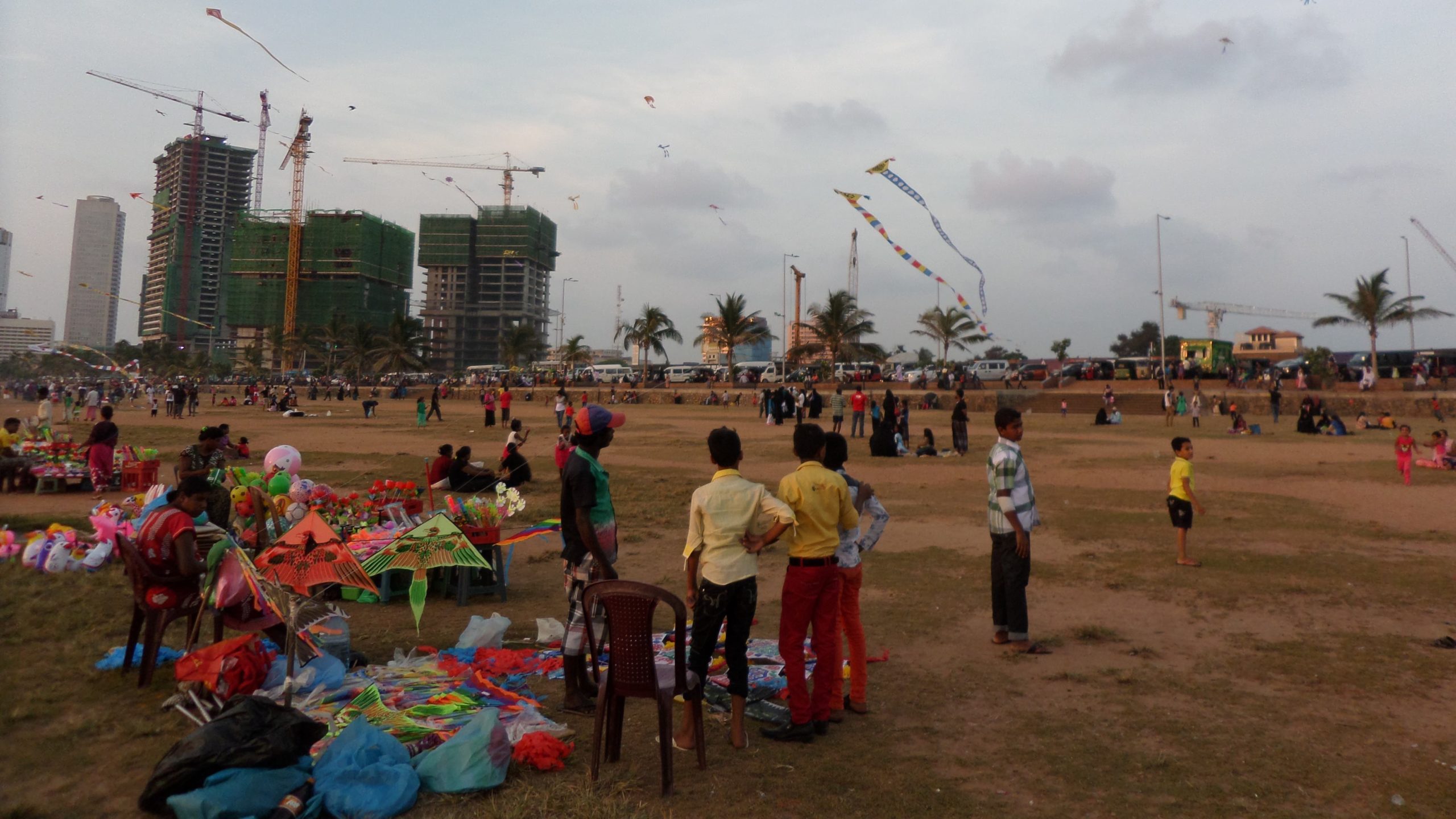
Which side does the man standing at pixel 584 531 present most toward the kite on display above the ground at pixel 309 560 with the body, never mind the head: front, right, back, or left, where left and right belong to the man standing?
back

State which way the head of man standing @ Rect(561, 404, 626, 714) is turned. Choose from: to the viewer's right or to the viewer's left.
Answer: to the viewer's right

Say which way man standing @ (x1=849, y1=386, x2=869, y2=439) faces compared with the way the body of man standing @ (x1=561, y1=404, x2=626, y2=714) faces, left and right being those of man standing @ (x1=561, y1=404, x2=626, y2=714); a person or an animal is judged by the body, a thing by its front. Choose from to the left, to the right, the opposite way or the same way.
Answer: to the left

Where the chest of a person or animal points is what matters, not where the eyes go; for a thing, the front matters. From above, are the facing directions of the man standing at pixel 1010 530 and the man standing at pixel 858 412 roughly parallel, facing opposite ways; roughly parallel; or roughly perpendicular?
roughly perpendicular

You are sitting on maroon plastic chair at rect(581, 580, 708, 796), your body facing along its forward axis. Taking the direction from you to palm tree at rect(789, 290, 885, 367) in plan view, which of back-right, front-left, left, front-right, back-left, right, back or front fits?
front-left

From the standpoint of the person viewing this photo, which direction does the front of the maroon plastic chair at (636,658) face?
facing away from the viewer and to the right of the viewer

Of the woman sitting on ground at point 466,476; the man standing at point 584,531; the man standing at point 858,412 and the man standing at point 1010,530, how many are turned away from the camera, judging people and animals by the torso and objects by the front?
1

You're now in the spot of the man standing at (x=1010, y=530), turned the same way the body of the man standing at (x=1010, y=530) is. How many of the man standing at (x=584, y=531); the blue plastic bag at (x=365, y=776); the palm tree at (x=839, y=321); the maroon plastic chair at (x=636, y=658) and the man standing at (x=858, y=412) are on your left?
2

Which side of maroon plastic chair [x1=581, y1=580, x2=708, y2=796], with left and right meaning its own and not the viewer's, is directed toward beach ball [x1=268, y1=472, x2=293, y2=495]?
left

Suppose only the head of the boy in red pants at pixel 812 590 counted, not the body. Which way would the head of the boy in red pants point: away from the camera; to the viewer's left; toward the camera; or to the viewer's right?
away from the camera

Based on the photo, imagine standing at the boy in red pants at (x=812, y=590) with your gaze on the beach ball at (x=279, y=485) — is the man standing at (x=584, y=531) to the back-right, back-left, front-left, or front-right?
front-left
